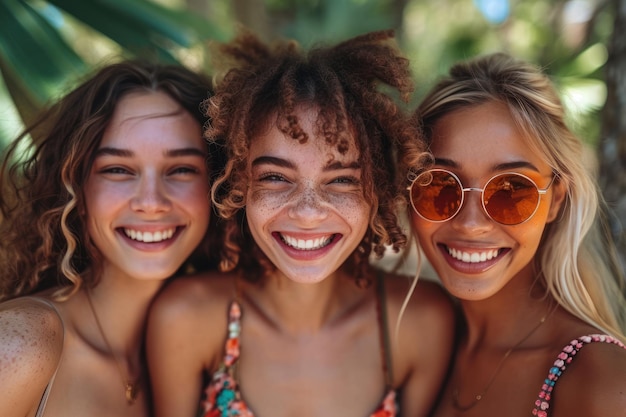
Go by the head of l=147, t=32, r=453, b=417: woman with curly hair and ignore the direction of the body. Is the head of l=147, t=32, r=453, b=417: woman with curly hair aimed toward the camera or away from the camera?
toward the camera

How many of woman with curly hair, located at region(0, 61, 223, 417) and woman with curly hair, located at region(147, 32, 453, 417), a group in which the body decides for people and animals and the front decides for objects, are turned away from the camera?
0

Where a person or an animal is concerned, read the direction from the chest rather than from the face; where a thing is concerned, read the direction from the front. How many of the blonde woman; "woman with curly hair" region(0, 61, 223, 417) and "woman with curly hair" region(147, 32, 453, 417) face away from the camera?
0

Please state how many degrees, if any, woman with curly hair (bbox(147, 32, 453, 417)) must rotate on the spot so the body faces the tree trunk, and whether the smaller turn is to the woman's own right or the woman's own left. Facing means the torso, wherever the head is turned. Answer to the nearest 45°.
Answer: approximately 90° to the woman's own left

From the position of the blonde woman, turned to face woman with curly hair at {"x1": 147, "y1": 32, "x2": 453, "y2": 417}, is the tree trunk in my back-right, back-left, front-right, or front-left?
back-right

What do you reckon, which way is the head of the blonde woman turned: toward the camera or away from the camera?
toward the camera

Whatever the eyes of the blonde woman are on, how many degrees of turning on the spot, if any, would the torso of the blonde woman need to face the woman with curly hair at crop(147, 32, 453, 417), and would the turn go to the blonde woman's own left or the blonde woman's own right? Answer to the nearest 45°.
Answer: approximately 45° to the blonde woman's own right

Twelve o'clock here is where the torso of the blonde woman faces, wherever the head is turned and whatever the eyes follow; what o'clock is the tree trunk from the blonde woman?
The tree trunk is roughly at 5 o'clock from the blonde woman.

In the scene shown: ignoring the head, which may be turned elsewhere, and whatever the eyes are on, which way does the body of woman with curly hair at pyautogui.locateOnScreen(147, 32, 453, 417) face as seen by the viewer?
toward the camera

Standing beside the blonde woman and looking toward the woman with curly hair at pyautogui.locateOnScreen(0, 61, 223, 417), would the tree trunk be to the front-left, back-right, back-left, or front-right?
back-right

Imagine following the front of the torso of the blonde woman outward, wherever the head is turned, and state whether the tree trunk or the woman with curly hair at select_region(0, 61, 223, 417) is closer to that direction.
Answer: the woman with curly hair

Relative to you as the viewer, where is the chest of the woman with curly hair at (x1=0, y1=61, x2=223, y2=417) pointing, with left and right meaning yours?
facing the viewer and to the right of the viewer

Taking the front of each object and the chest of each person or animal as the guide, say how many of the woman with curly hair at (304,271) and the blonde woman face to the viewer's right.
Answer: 0

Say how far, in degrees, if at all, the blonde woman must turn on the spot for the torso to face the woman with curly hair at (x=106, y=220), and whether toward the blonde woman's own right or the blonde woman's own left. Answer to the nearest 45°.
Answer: approximately 45° to the blonde woman's own right

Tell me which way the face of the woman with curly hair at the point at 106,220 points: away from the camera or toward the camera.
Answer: toward the camera
